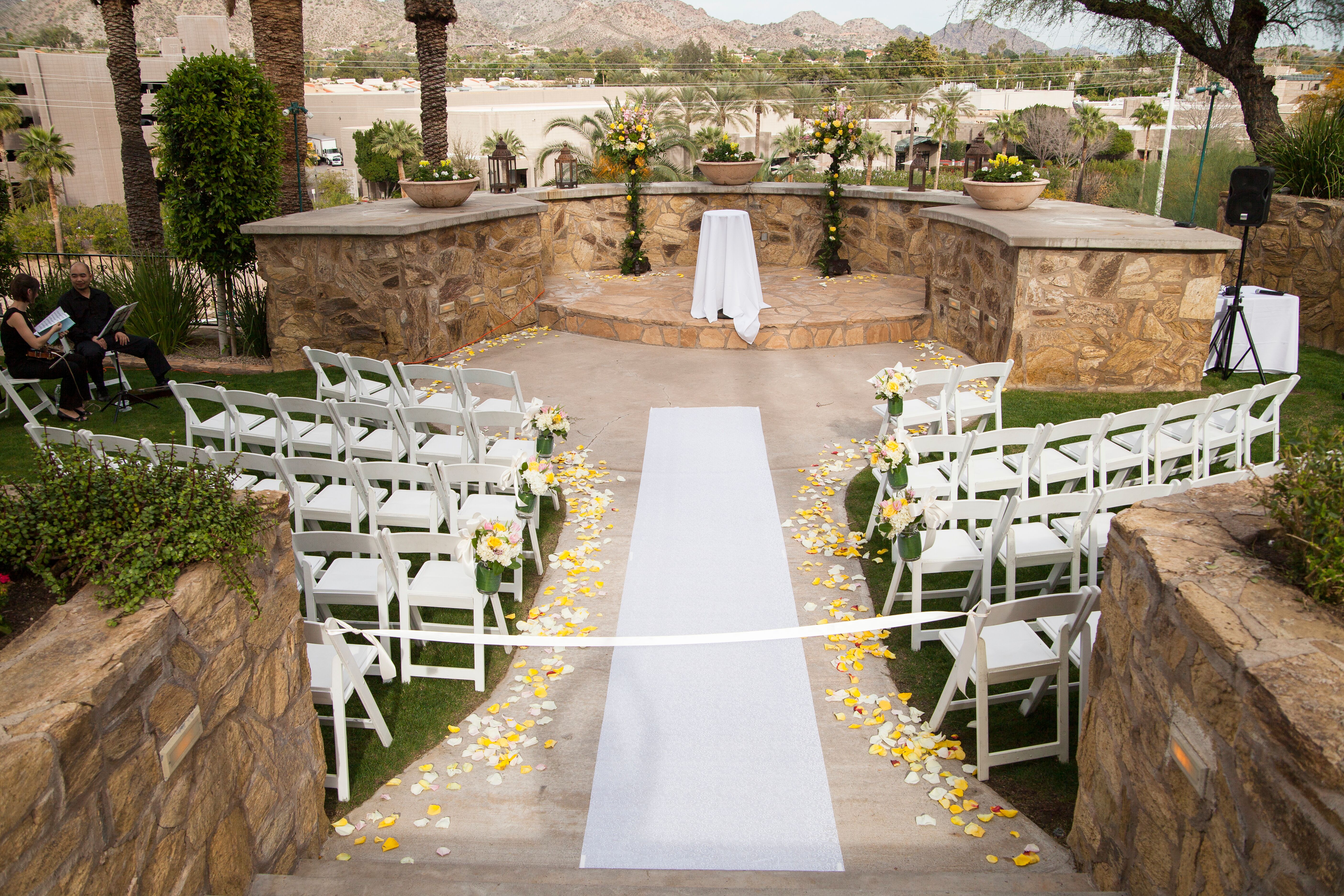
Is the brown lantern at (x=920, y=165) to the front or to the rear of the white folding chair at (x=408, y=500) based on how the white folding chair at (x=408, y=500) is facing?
to the front

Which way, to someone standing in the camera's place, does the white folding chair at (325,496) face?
facing away from the viewer and to the right of the viewer

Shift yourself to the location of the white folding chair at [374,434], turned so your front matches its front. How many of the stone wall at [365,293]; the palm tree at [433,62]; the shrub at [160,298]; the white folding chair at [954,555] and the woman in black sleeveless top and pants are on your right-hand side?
1

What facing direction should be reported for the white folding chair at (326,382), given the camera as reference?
facing away from the viewer and to the right of the viewer

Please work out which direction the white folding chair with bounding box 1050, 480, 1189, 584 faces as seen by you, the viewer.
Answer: facing away from the viewer and to the left of the viewer

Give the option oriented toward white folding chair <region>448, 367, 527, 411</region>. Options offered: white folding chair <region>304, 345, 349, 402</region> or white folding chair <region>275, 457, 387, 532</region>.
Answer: white folding chair <region>275, 457, 387, 532</region>

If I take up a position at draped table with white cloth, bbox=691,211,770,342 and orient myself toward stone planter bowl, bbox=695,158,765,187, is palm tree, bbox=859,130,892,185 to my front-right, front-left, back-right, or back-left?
front-right

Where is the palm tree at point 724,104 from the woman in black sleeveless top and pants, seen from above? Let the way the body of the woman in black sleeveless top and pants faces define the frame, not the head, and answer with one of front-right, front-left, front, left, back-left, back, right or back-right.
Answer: front-left

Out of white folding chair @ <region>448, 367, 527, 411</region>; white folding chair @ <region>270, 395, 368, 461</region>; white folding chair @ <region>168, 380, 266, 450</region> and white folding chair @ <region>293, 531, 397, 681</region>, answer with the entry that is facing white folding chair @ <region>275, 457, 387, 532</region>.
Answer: white folding chair @ <region>293, 531, 397, 681</region>

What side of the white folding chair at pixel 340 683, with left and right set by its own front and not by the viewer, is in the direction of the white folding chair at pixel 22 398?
left

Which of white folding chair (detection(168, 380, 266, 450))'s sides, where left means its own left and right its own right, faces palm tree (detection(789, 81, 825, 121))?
front

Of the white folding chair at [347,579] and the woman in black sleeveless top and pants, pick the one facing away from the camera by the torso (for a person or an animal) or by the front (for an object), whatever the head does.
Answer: the white folding chair

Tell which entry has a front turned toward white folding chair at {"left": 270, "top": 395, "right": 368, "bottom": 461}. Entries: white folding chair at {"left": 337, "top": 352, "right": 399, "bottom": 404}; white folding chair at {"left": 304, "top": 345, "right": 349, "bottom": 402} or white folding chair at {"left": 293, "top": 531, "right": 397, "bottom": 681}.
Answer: white folding chair at {"left": 293, "top": 531, "right": 397, "bottom": 681}

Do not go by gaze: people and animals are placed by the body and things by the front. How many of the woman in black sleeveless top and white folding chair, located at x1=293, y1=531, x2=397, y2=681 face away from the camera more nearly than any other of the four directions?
1

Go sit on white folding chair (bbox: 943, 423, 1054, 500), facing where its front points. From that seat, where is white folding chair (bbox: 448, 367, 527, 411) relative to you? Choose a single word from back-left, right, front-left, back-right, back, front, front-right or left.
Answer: front-left
